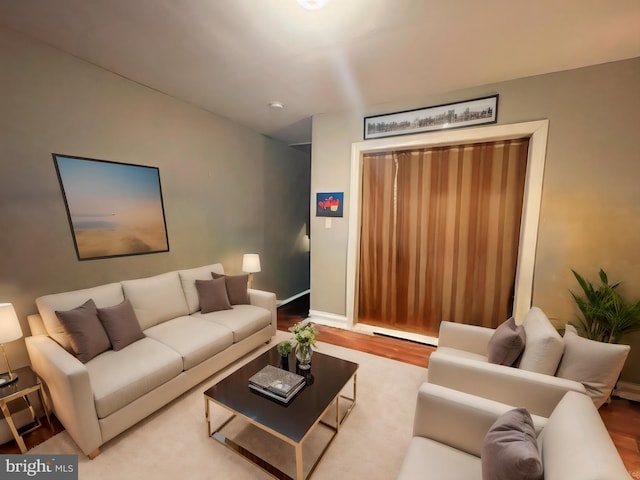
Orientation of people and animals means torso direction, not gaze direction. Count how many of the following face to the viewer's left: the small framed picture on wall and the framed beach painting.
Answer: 0

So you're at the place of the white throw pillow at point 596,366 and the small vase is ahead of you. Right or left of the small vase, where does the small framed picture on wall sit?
right

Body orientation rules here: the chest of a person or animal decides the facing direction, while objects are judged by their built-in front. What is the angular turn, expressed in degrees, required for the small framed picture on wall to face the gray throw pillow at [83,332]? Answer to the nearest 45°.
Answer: approximately 45° to its right

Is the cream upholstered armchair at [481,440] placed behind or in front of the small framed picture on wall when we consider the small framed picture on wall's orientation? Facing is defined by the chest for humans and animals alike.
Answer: in front

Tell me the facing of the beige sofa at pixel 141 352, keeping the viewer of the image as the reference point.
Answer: facing the viewer and to the right of the viewer

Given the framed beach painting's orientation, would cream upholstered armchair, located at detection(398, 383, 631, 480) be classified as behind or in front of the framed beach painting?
in front

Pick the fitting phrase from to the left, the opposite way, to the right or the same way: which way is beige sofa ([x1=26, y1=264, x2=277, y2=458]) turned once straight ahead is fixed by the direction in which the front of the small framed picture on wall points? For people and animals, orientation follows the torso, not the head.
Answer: to the left

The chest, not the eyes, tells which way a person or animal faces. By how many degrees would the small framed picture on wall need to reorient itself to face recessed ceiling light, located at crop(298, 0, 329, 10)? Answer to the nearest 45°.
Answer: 0° — it already faces it

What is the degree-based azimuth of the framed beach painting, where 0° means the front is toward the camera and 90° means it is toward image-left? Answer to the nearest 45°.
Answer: approximately 315°

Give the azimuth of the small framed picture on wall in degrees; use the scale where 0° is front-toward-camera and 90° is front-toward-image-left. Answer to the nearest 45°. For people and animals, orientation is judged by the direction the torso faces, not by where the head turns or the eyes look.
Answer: approximately 0°

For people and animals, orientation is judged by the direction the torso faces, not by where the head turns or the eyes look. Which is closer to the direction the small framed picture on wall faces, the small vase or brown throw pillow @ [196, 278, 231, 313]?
the small vase

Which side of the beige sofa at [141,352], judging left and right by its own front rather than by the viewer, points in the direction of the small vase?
front

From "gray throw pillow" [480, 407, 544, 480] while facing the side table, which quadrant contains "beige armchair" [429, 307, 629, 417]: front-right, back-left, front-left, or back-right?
back-right

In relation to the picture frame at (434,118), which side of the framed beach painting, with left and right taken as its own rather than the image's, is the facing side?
front
